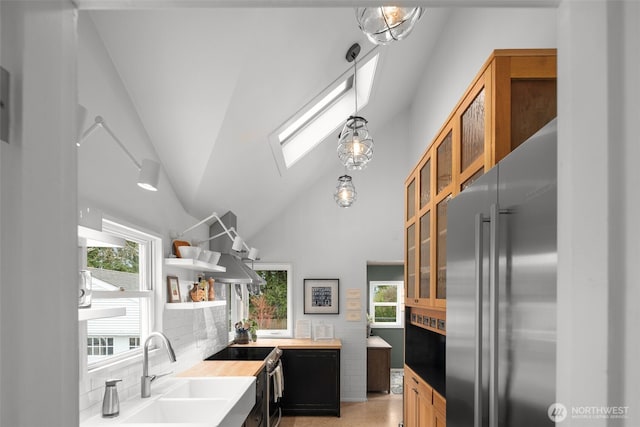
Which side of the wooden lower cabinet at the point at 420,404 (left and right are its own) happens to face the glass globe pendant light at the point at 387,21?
left

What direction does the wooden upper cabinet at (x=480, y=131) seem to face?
to the viewer's left

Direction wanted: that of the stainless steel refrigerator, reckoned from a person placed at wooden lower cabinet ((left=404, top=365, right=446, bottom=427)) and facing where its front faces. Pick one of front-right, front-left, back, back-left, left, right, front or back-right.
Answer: left

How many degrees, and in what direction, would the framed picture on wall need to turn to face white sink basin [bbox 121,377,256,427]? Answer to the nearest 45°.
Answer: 0° — it already faces it

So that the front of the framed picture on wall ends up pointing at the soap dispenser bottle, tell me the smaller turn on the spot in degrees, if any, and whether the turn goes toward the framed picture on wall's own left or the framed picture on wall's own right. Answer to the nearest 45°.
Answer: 0° — it already faces it

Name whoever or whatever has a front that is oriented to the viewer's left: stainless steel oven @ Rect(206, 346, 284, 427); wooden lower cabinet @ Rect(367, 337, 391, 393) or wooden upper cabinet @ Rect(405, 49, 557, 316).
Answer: the wooden upper cabinet

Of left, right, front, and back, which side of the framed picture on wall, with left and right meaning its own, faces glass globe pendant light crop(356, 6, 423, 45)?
front

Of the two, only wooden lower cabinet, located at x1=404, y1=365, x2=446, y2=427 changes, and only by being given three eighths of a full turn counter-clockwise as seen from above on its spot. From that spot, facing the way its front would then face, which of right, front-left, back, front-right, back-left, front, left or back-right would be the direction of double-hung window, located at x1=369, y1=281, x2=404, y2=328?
back-left

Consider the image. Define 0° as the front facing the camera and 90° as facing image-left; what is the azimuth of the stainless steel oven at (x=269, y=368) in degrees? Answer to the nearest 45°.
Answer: approximately 270°

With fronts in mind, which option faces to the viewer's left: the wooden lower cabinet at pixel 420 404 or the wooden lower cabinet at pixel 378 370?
the wooden lower cabinet at pixel 420 404

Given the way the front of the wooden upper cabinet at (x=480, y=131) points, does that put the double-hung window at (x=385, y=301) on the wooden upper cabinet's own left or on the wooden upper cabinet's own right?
on the wooden upper cabinet's own right

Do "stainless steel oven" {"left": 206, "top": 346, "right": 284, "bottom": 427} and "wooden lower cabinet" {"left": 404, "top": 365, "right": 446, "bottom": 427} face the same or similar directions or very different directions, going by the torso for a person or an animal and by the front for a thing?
very different directions

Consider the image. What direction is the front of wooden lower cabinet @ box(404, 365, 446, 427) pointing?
to the viewer's left

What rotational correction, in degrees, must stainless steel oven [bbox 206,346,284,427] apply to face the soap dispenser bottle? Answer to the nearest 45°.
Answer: approximately 90° to its right
